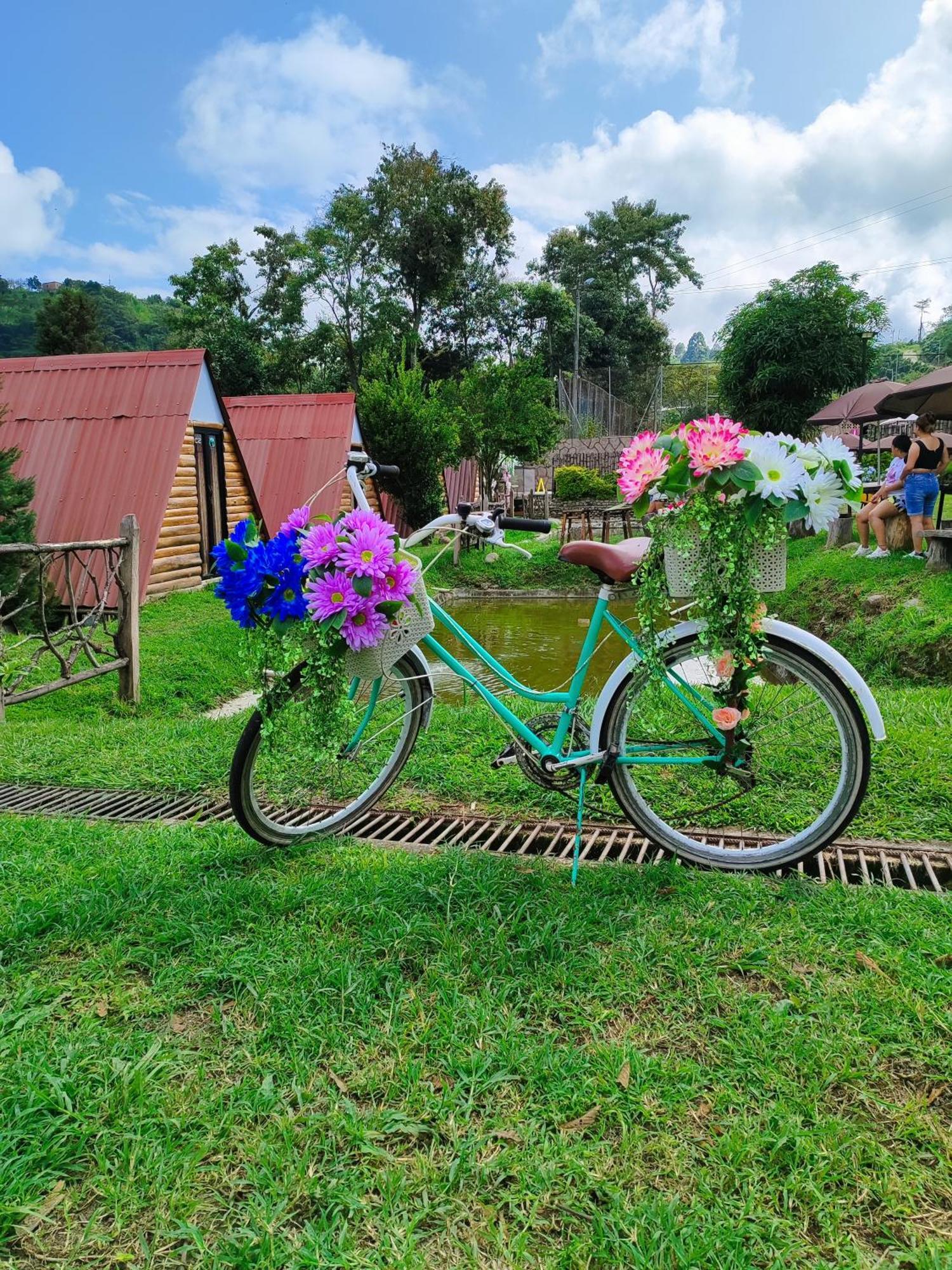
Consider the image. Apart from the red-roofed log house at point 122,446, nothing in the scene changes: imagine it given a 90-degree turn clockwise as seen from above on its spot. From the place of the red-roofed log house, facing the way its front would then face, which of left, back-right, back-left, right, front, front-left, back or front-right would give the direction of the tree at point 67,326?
back-right

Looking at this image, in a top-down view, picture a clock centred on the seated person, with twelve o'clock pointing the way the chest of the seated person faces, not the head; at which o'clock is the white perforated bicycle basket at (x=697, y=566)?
The white perforated bicycle basket is roughly at 9 o'clock from the seated person.

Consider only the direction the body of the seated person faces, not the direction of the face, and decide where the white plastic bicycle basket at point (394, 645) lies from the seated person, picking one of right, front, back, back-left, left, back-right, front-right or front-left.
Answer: left

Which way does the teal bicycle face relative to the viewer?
to the viewer's left

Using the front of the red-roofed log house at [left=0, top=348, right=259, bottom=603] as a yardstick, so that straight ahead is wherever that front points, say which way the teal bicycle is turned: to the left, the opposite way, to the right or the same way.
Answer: the opposite way

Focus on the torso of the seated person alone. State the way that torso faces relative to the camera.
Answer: to the viewer's left

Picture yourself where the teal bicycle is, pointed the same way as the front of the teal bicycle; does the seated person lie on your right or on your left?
on your right

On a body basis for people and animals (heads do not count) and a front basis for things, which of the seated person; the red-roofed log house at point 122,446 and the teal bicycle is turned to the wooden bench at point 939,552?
the red-roofed log house

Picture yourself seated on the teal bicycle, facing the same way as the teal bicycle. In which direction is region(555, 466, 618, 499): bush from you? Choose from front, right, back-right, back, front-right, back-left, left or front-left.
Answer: right

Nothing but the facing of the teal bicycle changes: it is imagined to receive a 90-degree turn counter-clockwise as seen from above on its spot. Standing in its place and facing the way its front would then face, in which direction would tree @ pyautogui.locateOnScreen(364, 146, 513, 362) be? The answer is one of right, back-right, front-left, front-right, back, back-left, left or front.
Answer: back

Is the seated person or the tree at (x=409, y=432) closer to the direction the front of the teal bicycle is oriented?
the tree
